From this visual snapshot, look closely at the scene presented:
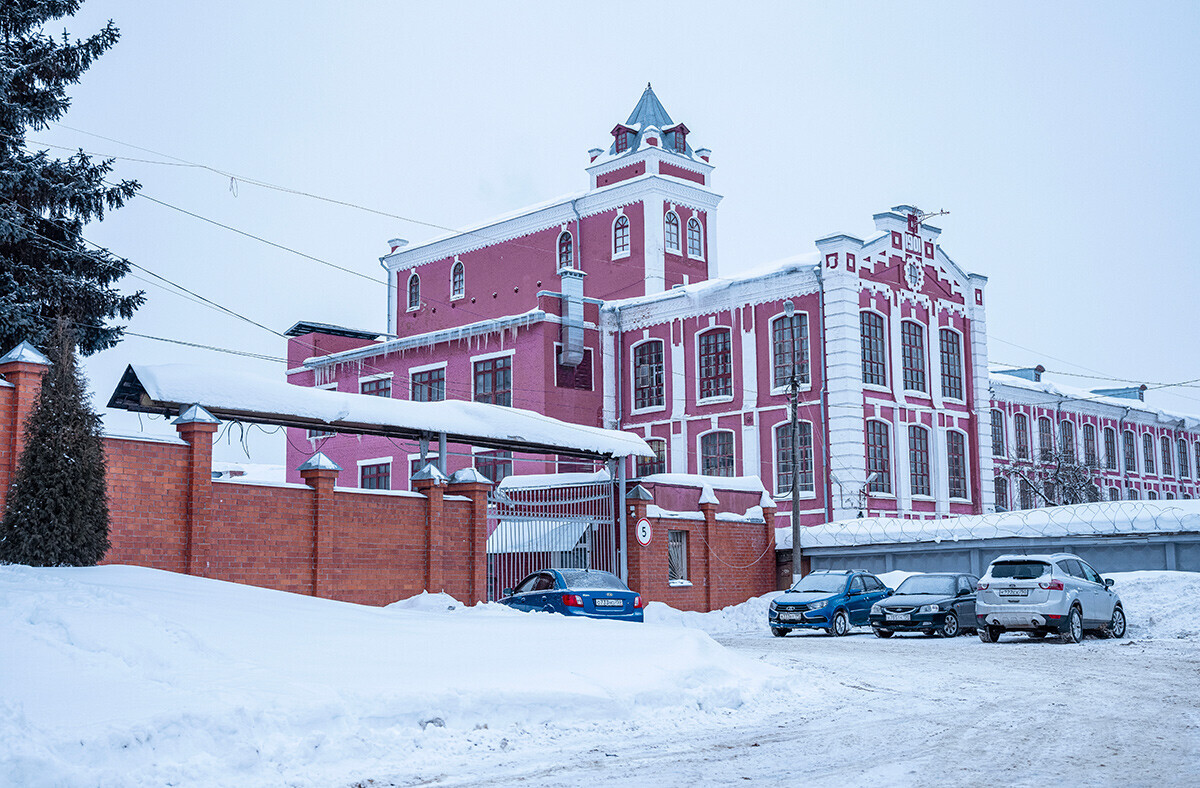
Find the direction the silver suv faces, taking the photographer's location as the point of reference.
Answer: facing away from the viewer and to the right of the viewer

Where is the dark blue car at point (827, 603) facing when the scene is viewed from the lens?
facing the viewer and to the left of the viewer

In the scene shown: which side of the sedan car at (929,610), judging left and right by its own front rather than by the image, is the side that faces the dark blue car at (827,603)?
right

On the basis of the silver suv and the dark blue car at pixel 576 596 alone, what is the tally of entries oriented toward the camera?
0

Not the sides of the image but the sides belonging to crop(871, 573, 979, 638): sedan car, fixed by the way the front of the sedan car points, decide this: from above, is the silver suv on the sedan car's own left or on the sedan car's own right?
on the sedan car's own left

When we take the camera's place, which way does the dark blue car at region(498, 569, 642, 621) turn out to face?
facing away from the viewer and to the left of the viewer

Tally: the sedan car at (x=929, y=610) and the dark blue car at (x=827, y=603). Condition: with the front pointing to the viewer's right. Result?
0

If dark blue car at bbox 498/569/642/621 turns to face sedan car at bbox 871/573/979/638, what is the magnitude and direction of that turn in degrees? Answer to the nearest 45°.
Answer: approximately 90° to its right

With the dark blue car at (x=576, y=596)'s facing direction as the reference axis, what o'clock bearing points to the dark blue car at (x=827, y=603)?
the dark blue car at (x=827, y=603) is roughly at 3 o'clock from the dark blue car at (x=576, y=596).

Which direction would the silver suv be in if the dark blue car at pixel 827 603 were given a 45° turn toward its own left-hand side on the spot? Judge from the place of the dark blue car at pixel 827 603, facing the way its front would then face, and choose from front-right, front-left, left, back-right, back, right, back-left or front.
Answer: front-left

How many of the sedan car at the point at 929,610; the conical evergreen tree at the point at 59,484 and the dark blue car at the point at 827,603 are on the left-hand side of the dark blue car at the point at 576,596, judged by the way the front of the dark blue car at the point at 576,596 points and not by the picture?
1

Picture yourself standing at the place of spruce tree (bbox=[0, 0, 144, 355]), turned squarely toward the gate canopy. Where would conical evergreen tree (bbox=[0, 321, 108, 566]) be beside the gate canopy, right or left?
right
